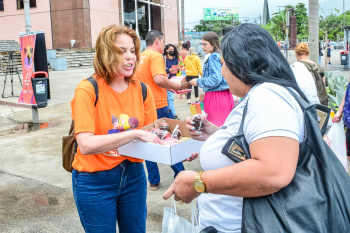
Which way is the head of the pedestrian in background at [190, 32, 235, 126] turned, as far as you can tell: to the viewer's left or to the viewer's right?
to the viewer's left

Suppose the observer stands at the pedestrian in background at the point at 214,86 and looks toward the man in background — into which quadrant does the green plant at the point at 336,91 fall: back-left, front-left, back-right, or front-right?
back-right

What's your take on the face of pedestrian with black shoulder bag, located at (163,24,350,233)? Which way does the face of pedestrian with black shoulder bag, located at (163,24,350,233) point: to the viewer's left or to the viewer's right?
to the viewer's left

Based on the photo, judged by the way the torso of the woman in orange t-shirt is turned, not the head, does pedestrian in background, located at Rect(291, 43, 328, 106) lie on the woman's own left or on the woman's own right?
on the woman's own left

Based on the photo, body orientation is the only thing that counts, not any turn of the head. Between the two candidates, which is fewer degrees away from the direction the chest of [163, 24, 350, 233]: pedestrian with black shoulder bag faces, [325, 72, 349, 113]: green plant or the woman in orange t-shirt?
the woman in orange t-shirt

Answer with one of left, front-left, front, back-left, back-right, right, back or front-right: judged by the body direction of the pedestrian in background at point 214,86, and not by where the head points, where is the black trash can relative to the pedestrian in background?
front-right

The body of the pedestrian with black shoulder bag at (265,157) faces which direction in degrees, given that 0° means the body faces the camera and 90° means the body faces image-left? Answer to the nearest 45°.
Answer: approximately 90°

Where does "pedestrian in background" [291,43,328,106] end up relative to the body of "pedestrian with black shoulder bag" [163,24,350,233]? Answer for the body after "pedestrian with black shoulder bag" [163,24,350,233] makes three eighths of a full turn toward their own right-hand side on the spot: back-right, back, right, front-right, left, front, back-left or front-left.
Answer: front-left
